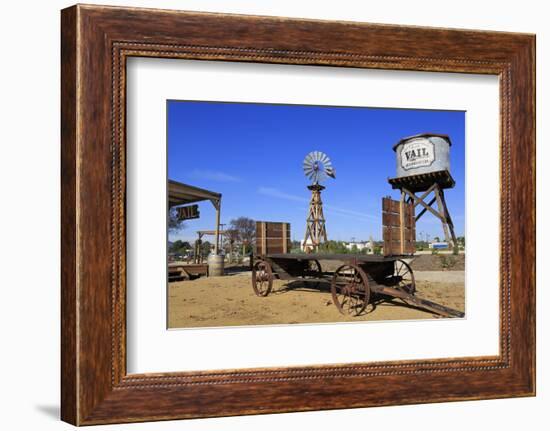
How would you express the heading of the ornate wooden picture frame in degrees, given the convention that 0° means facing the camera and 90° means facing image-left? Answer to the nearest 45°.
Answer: approximately 315°
